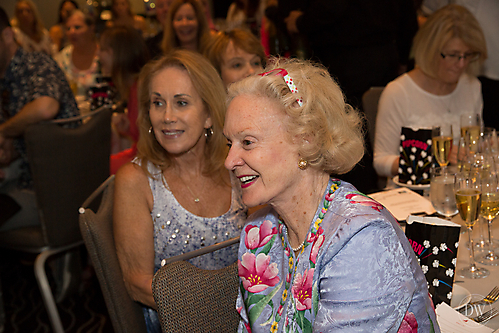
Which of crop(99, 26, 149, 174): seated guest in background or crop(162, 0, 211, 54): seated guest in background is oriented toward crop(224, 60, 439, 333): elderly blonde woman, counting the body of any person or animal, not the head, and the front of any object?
crop(162, 0, 211, 54): seated guest in background

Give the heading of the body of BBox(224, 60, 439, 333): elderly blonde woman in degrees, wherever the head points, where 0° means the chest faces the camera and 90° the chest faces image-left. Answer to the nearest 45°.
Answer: approximately 45°

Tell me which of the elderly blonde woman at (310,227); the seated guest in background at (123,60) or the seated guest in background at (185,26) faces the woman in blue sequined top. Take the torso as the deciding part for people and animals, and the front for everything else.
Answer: the seated guest in background at (185,26)

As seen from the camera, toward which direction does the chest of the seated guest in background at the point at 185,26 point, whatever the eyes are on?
toward the camera

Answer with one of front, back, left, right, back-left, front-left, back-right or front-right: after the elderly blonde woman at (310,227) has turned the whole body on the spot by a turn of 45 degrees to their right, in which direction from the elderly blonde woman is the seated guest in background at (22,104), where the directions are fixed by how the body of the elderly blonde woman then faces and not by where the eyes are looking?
front-right

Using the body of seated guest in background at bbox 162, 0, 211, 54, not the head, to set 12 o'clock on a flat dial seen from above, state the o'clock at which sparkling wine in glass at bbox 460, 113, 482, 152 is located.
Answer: The sparkling wine in glass is roughly at 11 o'clock from the seated guest in background.

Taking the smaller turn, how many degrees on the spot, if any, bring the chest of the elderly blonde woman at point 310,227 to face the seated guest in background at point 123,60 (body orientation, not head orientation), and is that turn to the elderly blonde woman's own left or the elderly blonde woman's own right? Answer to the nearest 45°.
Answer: approximately 90° to the elderly blonde woman's own right

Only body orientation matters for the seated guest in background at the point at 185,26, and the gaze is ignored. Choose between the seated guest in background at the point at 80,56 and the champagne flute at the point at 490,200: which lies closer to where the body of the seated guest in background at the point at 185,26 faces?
the champagne flute

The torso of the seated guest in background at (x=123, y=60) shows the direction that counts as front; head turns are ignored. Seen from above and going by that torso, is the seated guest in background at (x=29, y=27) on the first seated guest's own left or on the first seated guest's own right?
on the first seated guest's own right

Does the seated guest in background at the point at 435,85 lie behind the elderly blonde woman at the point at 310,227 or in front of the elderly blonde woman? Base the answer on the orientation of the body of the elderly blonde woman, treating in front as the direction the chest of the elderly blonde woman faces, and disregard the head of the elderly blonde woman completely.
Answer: behind
